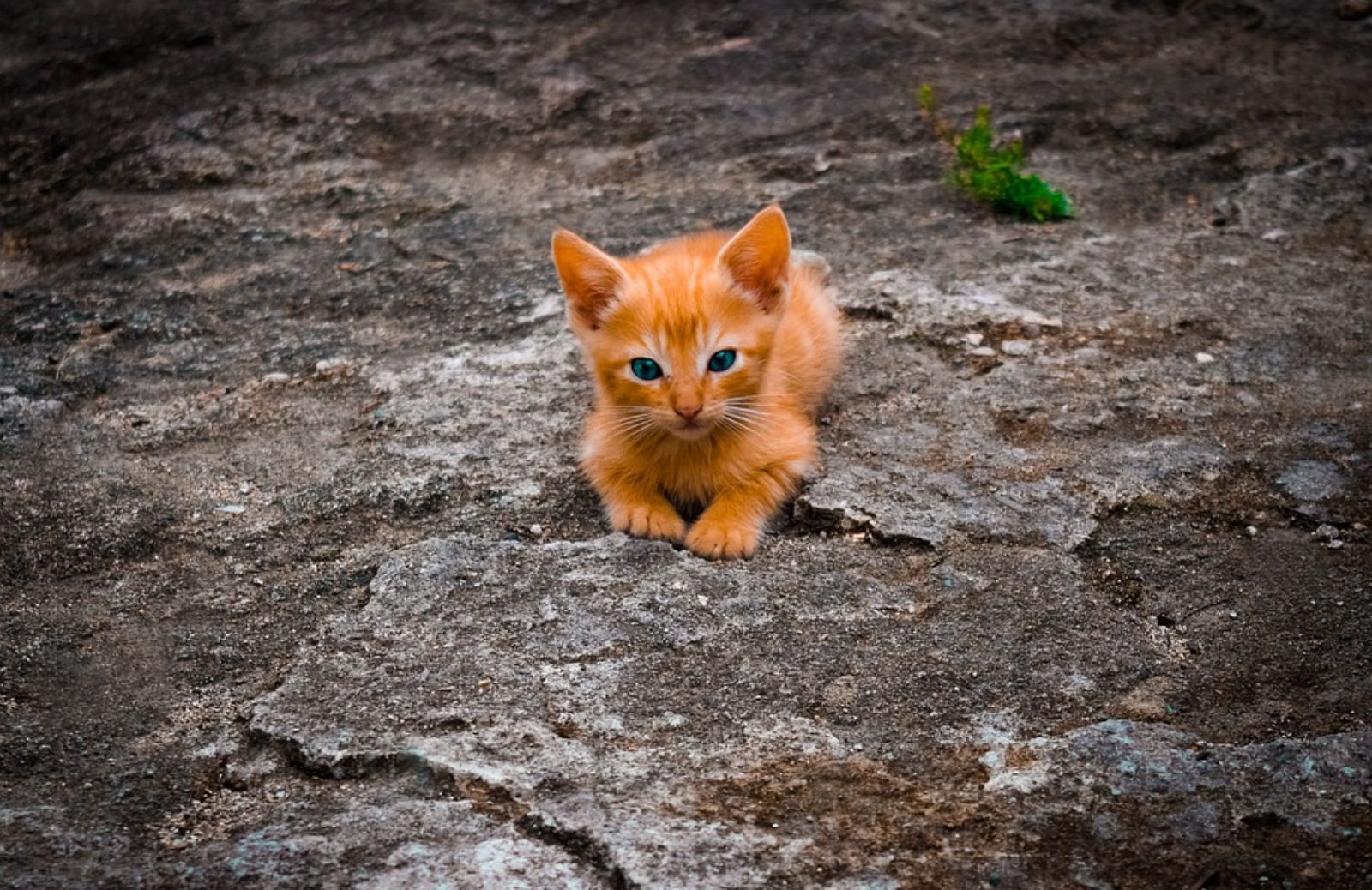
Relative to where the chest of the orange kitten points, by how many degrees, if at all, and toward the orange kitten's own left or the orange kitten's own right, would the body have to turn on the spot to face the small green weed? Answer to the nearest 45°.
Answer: approximately 135° to the orange kitten's own left

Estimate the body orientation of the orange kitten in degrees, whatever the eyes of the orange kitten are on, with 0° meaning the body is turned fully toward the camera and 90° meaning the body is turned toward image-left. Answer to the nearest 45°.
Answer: approximately 0°

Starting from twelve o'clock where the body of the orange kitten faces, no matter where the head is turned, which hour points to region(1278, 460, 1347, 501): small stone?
The small stone is roughly at 9 o'clock from the orange kitten.

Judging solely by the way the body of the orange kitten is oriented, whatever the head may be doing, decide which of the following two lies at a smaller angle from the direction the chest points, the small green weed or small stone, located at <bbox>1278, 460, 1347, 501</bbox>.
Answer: the small stone
